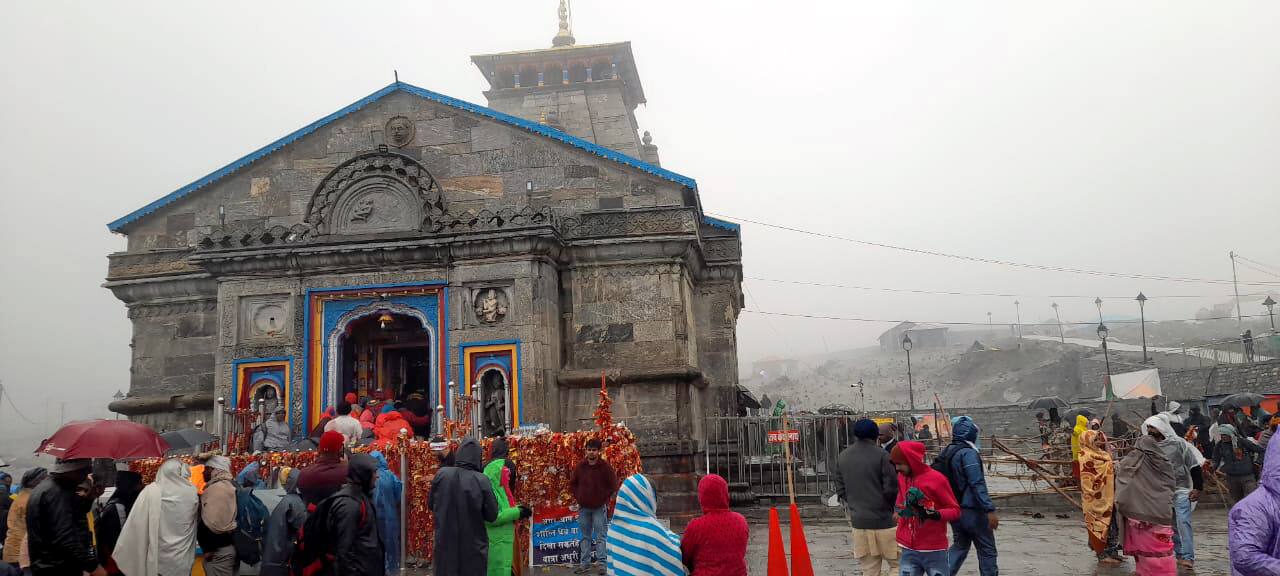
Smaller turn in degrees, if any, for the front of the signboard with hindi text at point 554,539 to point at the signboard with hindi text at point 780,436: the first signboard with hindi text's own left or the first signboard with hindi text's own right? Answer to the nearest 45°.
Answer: approximately 135° to the first signboard with hindi text's own left

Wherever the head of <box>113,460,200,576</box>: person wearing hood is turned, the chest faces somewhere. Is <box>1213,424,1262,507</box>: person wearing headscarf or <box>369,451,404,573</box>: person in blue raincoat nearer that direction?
the person in blue raincoat

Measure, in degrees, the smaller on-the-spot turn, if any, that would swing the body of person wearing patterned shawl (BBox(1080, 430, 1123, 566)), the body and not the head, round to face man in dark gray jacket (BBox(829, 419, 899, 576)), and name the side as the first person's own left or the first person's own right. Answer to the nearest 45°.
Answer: approximately 135° to the first person's own right

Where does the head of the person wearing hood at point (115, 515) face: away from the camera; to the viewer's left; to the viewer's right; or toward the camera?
away from the camera

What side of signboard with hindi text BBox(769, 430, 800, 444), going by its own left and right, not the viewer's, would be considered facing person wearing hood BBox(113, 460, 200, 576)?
front

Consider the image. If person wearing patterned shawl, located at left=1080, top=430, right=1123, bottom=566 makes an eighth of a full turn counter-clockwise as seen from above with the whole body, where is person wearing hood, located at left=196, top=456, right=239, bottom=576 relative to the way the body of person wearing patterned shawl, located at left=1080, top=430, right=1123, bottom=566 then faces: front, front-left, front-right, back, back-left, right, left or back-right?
back

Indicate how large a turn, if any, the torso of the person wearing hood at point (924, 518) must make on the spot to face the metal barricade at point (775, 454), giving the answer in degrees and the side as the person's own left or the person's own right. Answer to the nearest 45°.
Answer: approximately 135° to the person's own right

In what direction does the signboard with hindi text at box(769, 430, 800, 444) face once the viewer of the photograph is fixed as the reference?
facing the viewer

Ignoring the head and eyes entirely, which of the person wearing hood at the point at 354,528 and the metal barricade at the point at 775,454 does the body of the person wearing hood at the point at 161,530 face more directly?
the metal barricade

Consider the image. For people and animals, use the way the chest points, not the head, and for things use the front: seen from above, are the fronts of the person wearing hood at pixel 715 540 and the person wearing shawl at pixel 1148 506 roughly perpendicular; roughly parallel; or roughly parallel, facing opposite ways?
roughly parallel

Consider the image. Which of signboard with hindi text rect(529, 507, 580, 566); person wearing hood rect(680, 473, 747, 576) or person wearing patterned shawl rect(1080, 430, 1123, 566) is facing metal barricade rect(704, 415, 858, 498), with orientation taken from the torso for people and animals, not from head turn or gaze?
person wearing hood rect(680, 473, 747, 576)

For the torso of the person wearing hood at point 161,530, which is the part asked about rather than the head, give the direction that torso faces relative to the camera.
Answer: away from the camera

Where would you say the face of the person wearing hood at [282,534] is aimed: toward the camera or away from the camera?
away from the camera

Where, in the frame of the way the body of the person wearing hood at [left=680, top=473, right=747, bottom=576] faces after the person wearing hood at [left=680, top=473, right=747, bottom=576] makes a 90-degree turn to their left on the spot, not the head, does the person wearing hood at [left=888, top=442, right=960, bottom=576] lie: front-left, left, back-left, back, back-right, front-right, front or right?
back-right

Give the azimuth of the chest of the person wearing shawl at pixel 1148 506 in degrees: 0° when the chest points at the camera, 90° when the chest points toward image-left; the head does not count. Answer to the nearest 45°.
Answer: approximately 180°

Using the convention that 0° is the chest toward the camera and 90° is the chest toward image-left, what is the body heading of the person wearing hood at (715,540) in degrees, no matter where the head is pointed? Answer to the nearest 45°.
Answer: approximately 180°

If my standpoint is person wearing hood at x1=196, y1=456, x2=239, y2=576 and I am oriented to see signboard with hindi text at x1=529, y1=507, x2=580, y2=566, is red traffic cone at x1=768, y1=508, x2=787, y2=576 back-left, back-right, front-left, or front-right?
front-right
